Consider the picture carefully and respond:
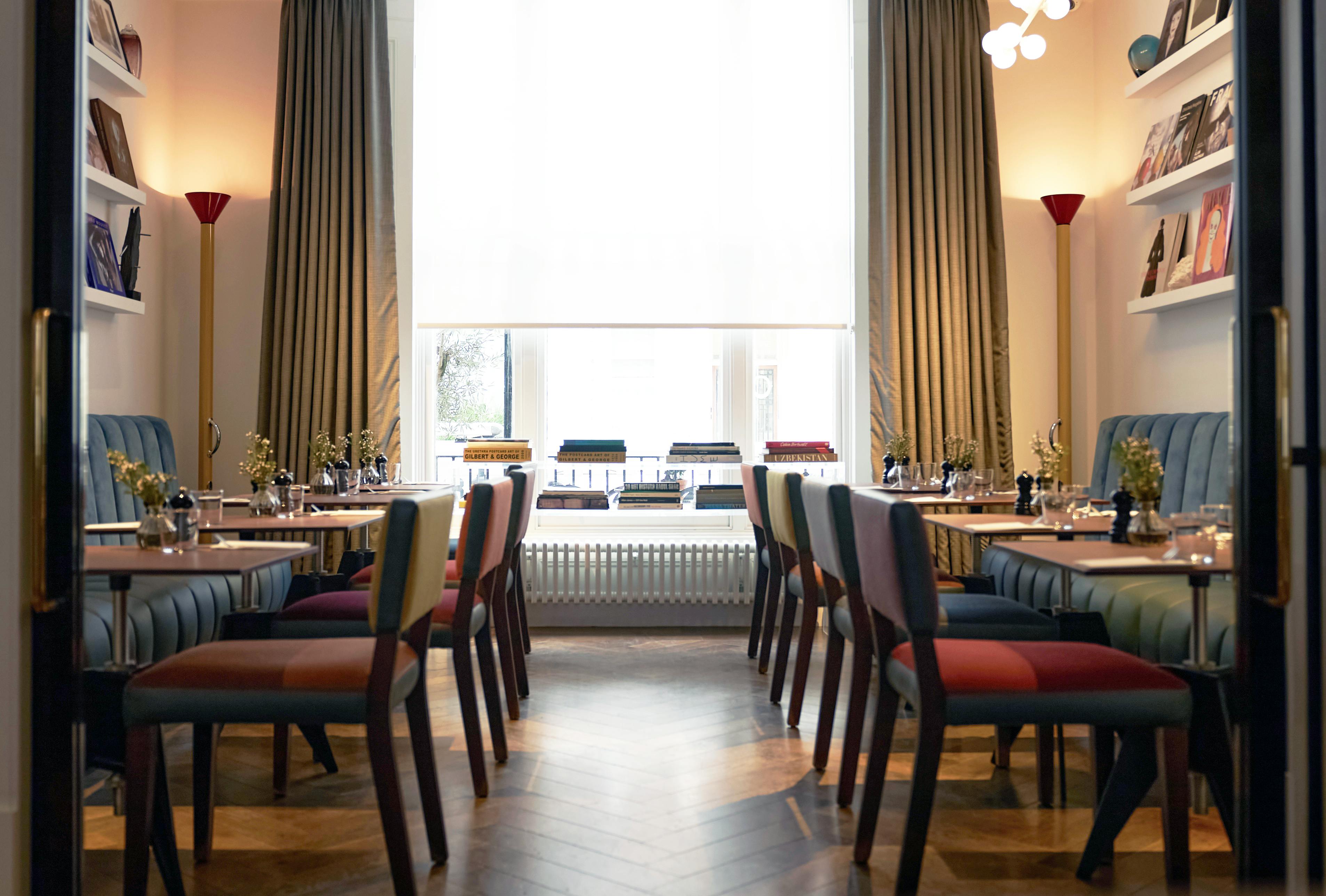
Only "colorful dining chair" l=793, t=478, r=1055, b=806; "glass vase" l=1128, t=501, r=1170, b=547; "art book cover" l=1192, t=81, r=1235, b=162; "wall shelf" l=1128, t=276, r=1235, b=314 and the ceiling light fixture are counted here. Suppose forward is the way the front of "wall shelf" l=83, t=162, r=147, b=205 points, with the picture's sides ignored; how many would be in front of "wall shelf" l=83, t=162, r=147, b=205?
5

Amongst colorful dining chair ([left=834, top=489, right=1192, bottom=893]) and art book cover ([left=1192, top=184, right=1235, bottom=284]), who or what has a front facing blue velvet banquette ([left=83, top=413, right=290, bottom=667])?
the art book cover

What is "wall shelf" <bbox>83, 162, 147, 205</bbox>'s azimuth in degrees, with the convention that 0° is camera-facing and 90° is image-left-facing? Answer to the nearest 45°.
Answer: approximately 315°

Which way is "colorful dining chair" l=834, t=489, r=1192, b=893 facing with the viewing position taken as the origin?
facing to the right of the viewer

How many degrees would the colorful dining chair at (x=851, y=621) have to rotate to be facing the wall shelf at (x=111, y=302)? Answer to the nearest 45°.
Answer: approximately 180°

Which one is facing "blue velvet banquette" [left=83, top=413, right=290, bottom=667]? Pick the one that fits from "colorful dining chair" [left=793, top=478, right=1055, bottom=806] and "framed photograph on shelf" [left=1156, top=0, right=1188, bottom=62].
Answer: the framed photograph on shelf

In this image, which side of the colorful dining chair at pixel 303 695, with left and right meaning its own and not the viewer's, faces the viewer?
left

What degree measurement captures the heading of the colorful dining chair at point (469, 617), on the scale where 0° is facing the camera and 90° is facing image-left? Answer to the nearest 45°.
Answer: approximately 90°

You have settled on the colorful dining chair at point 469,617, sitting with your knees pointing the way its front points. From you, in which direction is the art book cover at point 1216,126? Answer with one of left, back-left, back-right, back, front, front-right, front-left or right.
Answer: back

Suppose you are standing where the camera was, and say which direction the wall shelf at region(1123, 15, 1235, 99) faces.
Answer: facing the viewer and to the left of the viewer

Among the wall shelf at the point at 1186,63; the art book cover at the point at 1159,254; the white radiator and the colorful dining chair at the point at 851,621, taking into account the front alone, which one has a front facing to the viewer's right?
the colorful dining chair

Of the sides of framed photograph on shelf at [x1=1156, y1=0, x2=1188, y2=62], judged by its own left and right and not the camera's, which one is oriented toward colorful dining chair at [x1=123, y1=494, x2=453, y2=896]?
front

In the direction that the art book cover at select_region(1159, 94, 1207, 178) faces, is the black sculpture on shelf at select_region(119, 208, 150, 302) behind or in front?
in front

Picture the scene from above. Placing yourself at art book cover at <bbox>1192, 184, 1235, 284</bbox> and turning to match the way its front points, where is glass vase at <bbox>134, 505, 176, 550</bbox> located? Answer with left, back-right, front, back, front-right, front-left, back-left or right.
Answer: front

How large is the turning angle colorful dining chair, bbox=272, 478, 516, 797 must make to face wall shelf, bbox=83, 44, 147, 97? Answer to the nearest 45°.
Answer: approximately 45° to its right

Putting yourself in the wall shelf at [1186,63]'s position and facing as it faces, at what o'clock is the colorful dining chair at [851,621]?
The colorful dining chair is roughly at 11 o'clock from the wall shelf.

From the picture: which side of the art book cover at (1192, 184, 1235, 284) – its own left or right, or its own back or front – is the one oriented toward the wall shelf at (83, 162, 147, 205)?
front

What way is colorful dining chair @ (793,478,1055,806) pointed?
to the viewer's right

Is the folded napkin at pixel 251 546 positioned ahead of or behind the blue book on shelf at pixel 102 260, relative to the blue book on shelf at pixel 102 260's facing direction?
ahead

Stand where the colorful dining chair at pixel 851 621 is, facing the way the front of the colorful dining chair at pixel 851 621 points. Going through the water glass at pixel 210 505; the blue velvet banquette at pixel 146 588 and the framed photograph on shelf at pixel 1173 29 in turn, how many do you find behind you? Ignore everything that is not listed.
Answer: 2

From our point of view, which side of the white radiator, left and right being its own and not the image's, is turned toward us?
front
